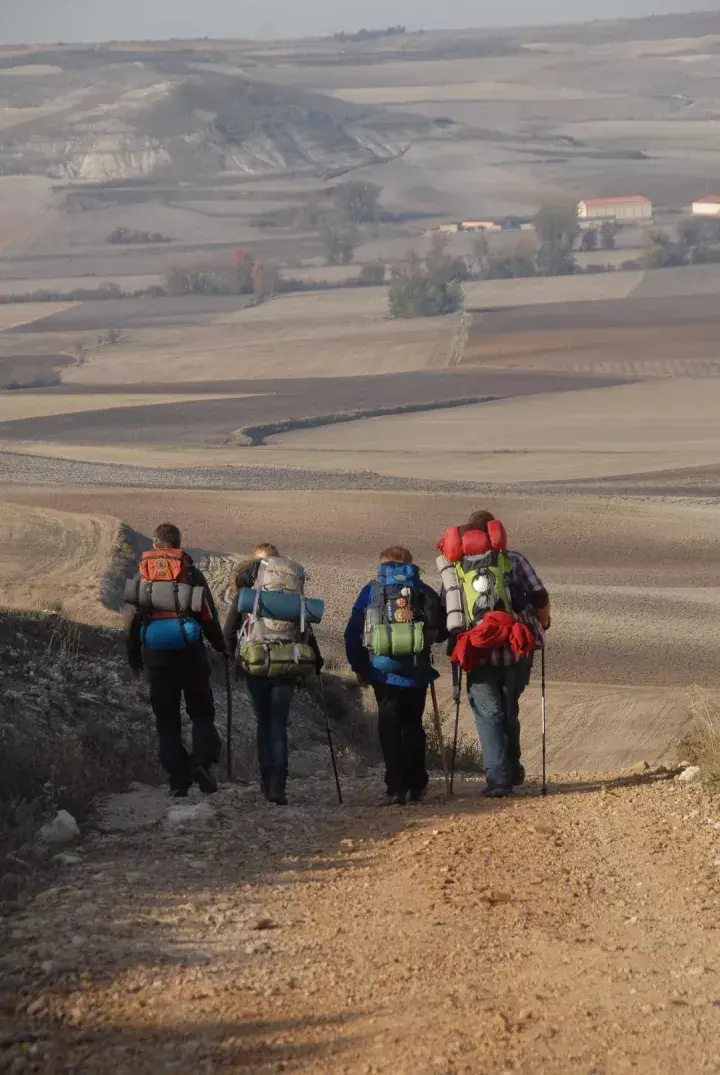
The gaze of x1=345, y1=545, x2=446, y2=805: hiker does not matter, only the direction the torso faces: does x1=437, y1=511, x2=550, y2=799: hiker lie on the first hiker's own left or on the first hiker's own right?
on the first hiker's own right

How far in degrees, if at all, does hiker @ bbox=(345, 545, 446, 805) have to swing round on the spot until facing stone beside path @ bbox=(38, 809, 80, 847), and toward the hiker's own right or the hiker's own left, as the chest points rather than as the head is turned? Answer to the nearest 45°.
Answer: approximately 135° to the hiker's own left

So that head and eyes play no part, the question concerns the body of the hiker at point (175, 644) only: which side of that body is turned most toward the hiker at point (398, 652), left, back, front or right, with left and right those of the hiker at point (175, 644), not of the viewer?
right

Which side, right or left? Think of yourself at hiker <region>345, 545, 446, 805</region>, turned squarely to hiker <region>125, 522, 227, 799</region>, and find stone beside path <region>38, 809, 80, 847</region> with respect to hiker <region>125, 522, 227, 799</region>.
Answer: left

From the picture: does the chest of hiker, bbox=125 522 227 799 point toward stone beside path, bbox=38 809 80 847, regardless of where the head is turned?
no

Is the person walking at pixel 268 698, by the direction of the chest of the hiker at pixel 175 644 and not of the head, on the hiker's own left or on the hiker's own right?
on the hiker's own right

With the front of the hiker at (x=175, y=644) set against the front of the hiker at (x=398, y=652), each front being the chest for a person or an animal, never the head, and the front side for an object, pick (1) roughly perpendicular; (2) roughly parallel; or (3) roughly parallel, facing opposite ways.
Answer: roughly parallel

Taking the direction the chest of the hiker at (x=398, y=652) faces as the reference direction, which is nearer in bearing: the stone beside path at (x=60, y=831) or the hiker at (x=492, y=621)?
the hiker

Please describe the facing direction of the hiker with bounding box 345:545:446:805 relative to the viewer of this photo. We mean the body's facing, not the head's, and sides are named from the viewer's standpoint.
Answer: facing away from the viewer

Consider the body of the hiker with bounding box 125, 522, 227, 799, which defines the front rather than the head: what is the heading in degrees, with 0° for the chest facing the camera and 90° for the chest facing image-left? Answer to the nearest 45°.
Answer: approximately 180°

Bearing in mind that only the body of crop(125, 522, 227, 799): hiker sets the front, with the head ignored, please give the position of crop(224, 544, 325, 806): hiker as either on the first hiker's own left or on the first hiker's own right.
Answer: on the first hiker's own right

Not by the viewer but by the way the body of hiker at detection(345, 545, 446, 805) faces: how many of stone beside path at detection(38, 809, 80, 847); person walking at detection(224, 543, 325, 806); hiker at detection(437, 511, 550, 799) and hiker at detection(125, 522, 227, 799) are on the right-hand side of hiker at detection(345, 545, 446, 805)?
1

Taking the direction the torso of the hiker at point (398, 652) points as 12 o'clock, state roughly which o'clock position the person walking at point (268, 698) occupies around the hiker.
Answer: The person walking is roughly at 9 o'clock from the hiker.

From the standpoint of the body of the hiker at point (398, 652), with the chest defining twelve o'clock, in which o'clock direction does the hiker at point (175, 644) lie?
the hiker at point (175, 644) is roughly at 9 o'clock from the hiker at point (398, 652).

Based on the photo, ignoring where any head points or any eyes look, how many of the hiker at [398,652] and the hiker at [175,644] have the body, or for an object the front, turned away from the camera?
2
